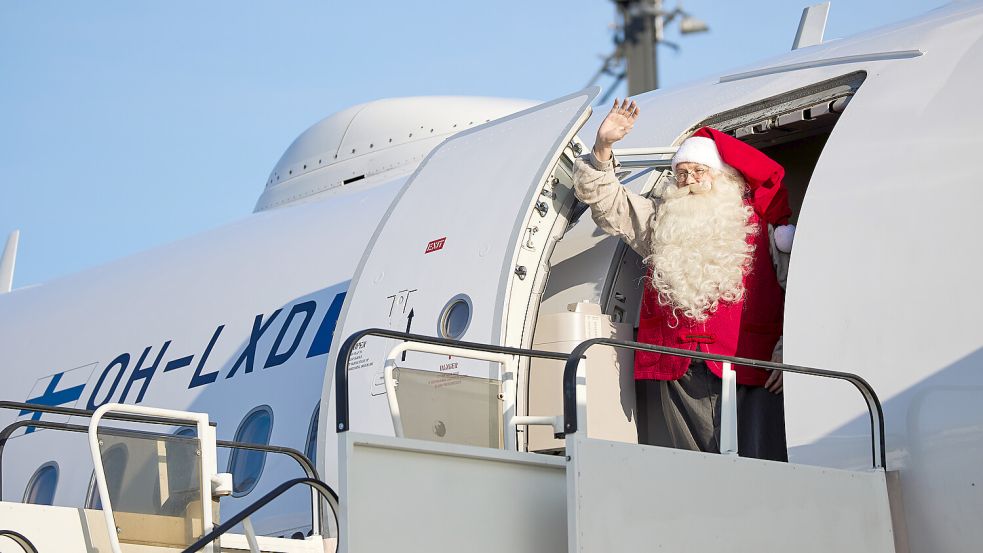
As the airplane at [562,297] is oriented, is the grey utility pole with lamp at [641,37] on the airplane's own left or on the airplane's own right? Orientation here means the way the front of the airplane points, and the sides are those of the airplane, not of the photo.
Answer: on the airplane's own right

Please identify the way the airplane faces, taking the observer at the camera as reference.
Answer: facing away from the viewer and to the left of the viewer
